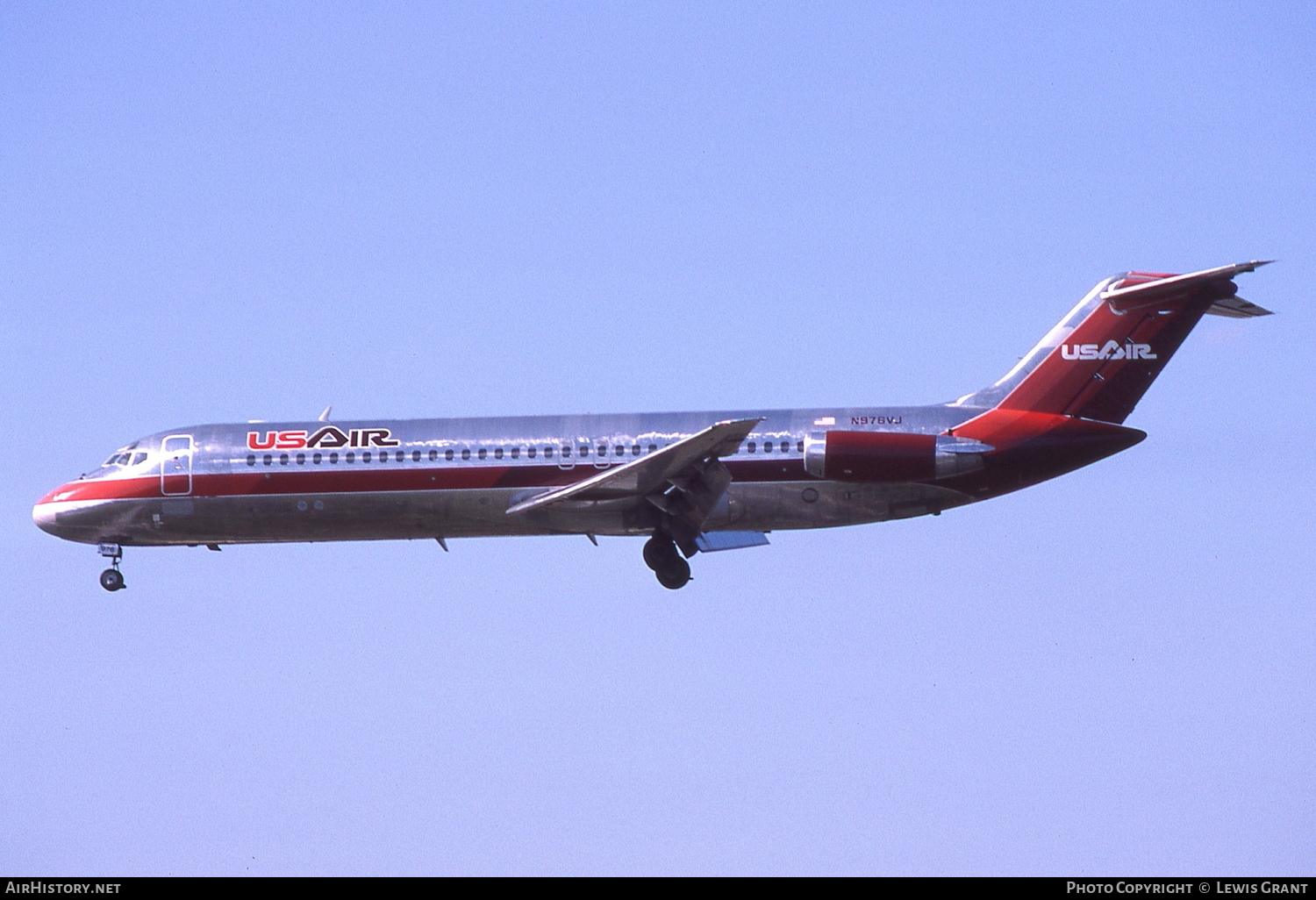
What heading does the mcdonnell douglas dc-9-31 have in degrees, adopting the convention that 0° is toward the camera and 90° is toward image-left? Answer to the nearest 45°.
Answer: approximately 90°
